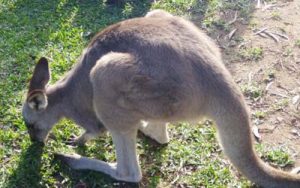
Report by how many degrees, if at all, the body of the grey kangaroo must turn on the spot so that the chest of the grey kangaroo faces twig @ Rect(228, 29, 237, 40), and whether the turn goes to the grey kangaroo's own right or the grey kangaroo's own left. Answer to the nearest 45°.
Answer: approximately 90° to the grey kangaroo's own right

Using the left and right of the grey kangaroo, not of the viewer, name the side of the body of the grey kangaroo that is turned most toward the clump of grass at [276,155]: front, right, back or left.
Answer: back

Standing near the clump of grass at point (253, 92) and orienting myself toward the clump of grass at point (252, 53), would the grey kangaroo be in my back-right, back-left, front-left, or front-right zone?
back-left

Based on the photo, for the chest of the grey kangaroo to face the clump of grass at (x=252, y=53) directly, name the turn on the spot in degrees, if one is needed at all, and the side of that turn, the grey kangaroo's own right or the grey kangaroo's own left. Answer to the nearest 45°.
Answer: approximately 135° to the grey kangaroo's own right

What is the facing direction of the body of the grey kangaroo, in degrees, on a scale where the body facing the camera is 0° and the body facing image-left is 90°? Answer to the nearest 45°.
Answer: approximately 90°

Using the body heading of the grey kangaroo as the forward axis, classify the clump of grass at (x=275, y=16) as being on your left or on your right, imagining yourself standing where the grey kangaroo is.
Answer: on your right

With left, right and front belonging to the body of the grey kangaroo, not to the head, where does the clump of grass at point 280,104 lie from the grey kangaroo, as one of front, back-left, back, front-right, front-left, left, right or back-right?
back-right

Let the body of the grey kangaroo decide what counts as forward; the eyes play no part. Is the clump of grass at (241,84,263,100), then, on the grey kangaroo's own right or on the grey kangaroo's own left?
on the grey kangaroo's own right
